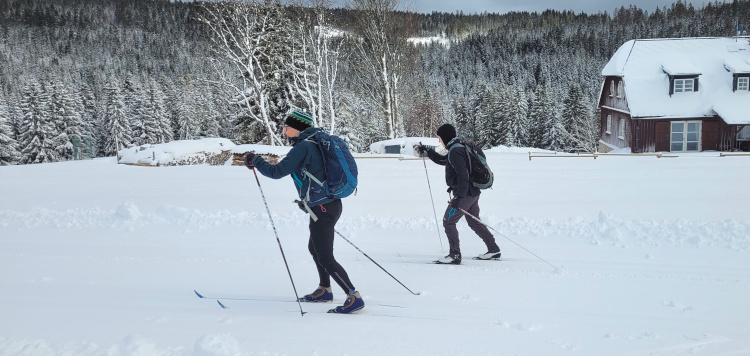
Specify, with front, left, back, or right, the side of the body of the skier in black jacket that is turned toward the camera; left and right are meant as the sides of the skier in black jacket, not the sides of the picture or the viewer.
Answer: left

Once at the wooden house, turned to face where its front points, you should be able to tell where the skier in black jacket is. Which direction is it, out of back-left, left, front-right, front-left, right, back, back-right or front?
front

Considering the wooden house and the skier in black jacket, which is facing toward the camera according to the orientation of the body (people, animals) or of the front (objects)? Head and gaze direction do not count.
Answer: the wooden house

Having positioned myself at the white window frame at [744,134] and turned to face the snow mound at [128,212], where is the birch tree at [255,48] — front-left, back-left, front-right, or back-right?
front-right

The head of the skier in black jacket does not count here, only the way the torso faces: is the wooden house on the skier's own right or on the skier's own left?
on the skier's own right

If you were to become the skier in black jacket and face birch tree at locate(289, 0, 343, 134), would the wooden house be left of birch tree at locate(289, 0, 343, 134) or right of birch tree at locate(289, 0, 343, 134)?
right

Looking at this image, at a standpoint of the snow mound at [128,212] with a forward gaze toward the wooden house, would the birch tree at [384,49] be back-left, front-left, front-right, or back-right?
front-left

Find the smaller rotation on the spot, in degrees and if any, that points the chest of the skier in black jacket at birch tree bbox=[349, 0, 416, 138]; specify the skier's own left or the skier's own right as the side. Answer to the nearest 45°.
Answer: approximately 90° to the skier's own right

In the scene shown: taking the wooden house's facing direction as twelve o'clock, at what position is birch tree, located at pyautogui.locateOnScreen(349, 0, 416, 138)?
The birch tree is roughly at 2 o'clock from the wooden house.

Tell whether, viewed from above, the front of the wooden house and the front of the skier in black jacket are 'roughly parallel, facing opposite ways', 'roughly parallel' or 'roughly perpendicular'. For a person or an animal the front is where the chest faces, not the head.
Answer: roughly perpendicular

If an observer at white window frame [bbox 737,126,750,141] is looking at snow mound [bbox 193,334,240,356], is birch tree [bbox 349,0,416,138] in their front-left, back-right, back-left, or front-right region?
front-right

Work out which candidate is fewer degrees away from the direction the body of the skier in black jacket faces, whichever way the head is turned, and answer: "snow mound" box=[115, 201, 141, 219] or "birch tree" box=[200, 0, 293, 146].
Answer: the snow mound

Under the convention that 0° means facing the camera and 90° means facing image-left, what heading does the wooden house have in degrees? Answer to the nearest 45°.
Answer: approximately 0°

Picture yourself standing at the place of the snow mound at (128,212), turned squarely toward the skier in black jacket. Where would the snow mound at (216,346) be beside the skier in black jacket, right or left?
right

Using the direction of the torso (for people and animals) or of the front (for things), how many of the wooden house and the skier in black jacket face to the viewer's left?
1
